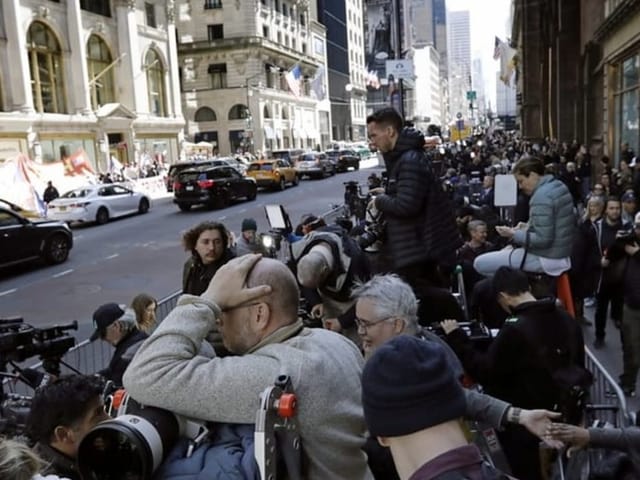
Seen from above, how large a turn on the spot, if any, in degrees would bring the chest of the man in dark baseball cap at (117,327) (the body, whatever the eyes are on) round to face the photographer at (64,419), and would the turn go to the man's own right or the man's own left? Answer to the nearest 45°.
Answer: approximately 90° to the man's own left

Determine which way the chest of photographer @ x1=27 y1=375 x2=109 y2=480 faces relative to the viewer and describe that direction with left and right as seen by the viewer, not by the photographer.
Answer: facing to the right of the viewer

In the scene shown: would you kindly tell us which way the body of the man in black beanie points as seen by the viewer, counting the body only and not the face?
away from the camera

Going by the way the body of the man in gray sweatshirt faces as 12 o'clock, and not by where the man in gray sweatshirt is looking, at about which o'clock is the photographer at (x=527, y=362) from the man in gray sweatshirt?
The photographer is roughly at 3 o'clock from the man in gray sweatshirt.

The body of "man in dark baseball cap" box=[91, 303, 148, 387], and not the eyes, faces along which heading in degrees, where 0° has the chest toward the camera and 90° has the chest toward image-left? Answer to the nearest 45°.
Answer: approximately 90°

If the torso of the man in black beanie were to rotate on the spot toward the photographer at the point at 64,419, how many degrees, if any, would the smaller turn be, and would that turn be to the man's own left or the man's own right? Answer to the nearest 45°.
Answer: approximately 45° to the man's own left
